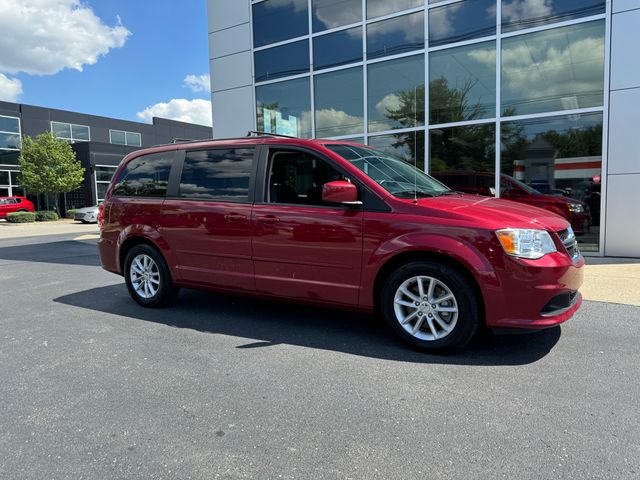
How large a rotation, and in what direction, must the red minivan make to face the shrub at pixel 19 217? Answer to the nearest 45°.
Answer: approximately 180°

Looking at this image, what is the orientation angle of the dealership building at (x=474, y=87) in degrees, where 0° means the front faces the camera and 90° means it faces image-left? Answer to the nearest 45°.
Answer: approximately 45°

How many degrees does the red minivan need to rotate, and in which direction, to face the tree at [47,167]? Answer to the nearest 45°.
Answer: approximately 180°

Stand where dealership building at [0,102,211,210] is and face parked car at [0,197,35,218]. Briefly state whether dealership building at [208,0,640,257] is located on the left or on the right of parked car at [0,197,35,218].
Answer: left

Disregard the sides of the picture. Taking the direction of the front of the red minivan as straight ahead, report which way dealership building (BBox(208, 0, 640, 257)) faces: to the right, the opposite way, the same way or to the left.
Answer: to the right

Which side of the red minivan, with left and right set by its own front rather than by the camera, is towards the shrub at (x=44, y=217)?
back

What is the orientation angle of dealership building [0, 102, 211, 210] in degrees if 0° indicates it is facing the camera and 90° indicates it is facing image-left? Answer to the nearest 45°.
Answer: approximately 315°

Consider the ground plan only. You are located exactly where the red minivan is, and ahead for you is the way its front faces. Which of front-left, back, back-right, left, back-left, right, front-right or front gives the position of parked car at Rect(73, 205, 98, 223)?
back

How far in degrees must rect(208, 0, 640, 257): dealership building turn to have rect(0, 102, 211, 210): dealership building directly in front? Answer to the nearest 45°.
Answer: approximately 90° to its right

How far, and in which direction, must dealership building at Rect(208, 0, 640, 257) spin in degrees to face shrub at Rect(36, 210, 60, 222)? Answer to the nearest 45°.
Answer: approximately 90° to its right
